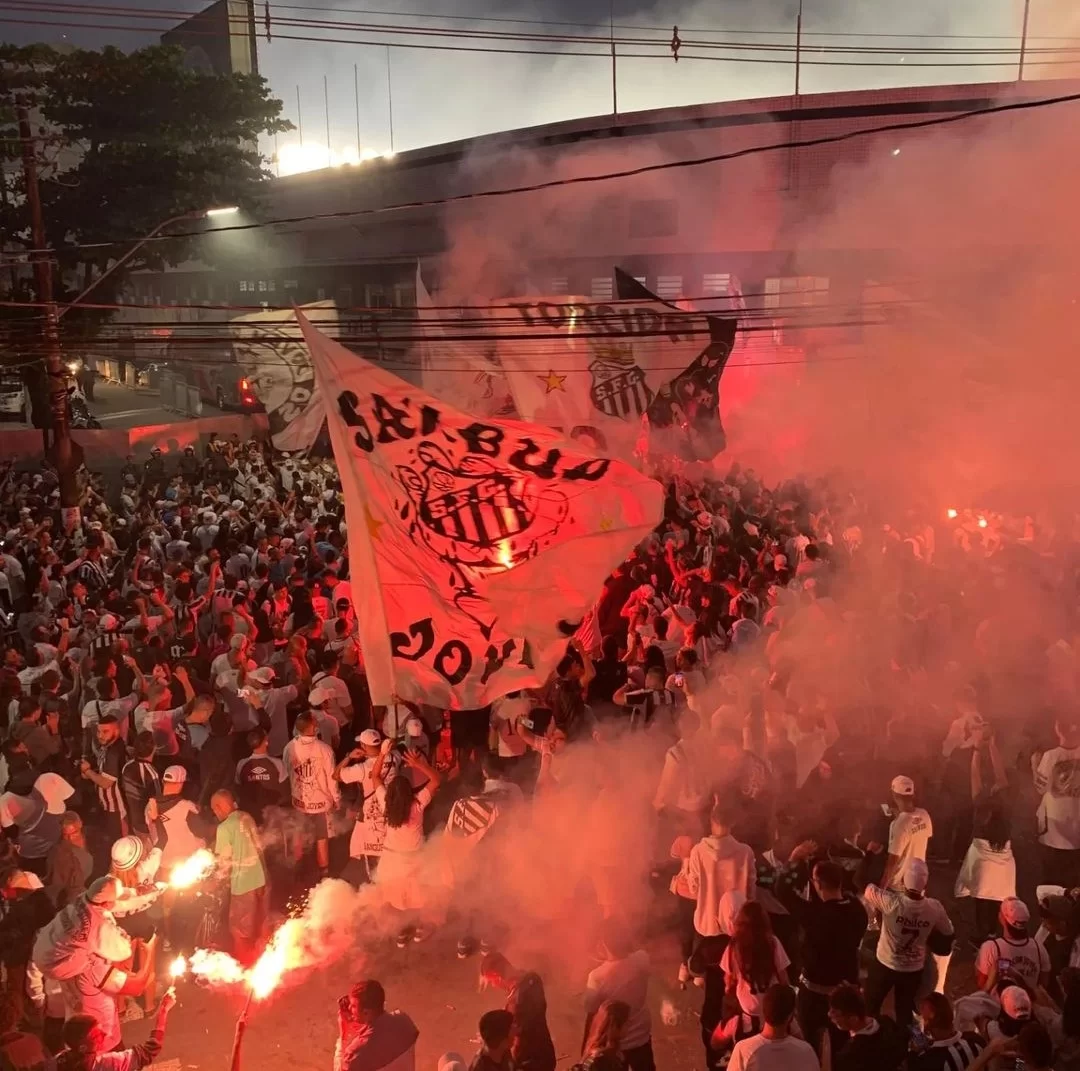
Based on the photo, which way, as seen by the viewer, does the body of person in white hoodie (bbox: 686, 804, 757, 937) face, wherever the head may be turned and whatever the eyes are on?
away from the camera

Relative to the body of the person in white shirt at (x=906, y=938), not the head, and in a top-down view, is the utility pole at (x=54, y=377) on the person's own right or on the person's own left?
on the person's own left

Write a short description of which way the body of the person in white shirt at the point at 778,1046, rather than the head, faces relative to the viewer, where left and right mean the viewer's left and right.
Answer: facing away from the viewer

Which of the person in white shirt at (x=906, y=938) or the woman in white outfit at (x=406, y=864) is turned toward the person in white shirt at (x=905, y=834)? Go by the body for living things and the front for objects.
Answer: the person in white shirt at (x=906, y=938)

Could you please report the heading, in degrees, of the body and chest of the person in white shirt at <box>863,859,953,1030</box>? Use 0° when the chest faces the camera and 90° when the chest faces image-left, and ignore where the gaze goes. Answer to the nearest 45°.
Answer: approximately 180°

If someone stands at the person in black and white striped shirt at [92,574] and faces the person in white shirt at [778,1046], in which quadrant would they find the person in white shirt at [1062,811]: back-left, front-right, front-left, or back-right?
front-left

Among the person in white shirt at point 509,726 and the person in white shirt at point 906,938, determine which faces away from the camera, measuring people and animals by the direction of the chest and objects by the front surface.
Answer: the person in white shirt at point 906,938

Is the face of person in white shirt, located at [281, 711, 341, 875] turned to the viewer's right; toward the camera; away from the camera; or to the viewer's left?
away from the camera

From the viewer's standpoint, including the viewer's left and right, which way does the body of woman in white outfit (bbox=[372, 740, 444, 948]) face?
facing away from the viewer

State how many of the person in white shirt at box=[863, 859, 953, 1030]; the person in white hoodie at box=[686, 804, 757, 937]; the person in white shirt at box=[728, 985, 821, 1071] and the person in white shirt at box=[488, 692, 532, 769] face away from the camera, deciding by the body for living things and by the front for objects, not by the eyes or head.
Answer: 4

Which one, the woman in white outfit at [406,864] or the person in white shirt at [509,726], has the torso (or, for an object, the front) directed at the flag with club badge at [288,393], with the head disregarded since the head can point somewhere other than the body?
the woman in white outfit

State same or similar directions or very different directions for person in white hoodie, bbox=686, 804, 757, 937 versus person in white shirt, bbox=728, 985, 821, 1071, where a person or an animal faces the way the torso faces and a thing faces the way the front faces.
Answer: same or similar directions

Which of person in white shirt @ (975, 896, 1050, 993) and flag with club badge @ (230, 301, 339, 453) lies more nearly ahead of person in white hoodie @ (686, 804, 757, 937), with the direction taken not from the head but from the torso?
the flag with club badge

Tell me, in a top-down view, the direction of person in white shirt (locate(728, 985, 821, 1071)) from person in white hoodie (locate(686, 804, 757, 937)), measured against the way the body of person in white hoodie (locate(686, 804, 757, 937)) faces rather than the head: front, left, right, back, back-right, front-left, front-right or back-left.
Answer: back

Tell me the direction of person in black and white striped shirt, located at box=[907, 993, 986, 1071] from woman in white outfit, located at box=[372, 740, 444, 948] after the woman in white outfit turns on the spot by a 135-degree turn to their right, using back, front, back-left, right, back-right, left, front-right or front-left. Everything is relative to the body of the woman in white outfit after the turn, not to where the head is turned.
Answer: front
